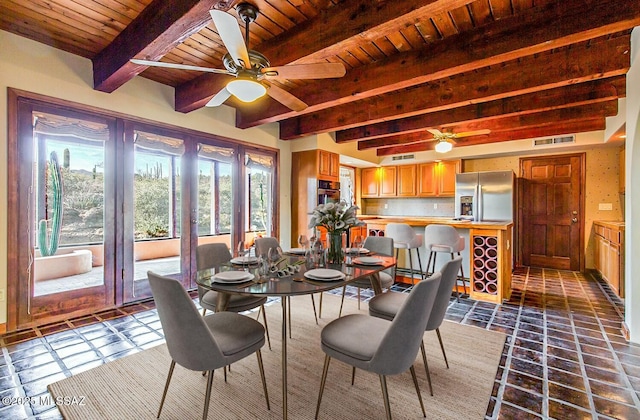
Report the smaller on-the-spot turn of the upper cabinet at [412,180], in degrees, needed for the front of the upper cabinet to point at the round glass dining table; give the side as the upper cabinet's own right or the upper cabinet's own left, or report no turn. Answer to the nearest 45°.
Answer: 0° — it already faces it

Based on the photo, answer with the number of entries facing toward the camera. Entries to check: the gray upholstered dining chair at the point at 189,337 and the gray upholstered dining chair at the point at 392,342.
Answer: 0

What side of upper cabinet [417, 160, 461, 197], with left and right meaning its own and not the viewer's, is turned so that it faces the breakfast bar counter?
front

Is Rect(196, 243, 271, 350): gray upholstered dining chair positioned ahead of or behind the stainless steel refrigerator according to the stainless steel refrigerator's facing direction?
ahead

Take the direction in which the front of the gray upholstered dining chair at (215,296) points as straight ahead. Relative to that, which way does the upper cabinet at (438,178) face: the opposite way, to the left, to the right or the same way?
to the right

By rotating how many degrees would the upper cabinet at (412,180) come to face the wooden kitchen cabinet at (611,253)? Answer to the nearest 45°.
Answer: approximately 45° to its left

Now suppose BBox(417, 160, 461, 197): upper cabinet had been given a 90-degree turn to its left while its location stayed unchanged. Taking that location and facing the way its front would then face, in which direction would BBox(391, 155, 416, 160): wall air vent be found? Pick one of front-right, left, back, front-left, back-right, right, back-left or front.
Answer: back

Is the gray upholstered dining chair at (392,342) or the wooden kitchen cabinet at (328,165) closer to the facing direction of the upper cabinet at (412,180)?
the gray upholstered dining chair

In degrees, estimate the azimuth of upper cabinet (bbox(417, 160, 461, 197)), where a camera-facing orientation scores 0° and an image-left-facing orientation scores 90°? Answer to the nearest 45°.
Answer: approximately 0°

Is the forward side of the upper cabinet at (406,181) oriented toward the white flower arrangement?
yes

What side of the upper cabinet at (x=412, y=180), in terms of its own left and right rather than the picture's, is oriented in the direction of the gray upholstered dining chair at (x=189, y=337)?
front

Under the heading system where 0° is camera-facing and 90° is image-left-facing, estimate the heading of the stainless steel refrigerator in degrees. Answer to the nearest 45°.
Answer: approximately 0°

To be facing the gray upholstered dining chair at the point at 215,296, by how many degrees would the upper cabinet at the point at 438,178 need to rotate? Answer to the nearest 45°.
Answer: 0° — it already faces it
